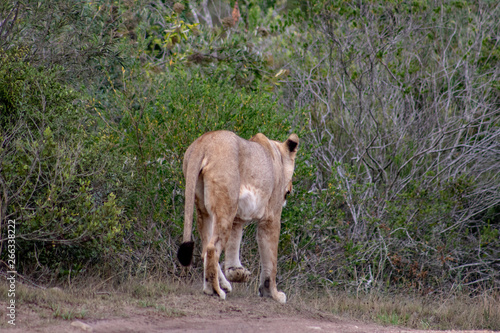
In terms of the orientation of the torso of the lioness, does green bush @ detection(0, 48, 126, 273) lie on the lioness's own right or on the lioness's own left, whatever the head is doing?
on the lioness's own left

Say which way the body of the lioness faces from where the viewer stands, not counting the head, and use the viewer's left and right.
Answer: facing away from the viewer and to the right of the viewer
